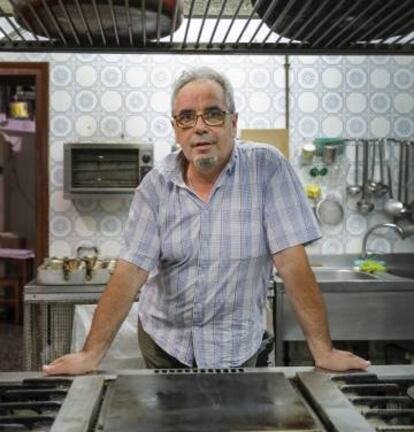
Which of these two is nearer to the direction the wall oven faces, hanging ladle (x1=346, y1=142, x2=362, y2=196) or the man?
the man

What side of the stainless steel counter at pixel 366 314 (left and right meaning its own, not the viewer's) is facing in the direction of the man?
front

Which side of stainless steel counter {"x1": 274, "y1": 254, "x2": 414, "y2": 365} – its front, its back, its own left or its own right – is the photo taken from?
front

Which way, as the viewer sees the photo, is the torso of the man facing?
toward the camera

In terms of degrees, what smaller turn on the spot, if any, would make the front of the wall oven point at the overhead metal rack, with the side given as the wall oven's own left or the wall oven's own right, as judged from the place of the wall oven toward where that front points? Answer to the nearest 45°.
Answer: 0° — it already faces it

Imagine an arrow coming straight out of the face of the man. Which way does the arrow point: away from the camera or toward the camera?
toward the camera

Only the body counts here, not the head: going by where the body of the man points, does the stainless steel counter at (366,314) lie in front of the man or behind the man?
behind

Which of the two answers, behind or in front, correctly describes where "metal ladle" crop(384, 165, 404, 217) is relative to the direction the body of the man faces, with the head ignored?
behind

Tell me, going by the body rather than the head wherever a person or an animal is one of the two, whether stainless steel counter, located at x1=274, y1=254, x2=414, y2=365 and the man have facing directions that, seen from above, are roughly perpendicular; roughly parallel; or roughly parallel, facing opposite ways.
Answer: roughly parallel

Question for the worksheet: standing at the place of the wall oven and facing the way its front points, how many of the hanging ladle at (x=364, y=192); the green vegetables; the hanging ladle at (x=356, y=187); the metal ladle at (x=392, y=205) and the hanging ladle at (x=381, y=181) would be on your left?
5

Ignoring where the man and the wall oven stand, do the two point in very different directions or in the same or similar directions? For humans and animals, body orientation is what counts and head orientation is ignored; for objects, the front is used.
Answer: same or similar directions
